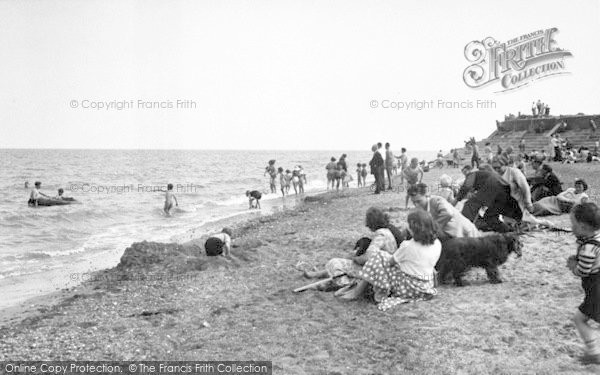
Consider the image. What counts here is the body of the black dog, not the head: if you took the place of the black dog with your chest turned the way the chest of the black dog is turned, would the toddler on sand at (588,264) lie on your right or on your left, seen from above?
on your right

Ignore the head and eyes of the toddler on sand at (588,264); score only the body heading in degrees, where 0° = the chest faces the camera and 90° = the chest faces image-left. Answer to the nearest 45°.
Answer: approximately 90°

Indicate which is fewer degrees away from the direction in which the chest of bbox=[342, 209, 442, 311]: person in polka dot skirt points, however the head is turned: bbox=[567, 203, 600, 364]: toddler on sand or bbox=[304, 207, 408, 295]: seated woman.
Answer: the seated woman

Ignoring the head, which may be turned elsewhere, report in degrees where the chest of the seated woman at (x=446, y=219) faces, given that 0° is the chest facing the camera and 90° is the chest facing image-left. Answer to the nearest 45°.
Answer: approximately 90°

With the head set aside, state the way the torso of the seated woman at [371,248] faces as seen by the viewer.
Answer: to the viewer's left

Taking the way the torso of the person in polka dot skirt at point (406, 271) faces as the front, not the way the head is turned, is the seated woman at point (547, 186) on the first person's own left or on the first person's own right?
on the first person's own right

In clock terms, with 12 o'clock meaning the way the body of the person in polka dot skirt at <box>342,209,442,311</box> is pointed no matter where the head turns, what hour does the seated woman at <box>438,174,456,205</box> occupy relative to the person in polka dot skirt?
The seated woman is roughly at 2 o'clock from the person in polka dot skirt.

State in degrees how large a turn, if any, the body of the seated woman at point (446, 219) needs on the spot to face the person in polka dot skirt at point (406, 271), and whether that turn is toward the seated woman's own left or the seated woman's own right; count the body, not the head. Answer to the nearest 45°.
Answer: approximately 90° to the seated woman's own left

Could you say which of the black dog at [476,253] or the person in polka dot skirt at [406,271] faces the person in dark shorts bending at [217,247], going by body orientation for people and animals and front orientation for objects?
the person in polka dot skirt

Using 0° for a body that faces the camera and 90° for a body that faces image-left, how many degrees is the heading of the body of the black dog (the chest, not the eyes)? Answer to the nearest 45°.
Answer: approximately 270°

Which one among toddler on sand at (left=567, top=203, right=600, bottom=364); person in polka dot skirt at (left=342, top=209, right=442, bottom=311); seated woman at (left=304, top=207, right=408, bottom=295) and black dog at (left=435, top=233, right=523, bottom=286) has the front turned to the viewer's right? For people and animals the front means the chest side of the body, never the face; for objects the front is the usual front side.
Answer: the black dog
